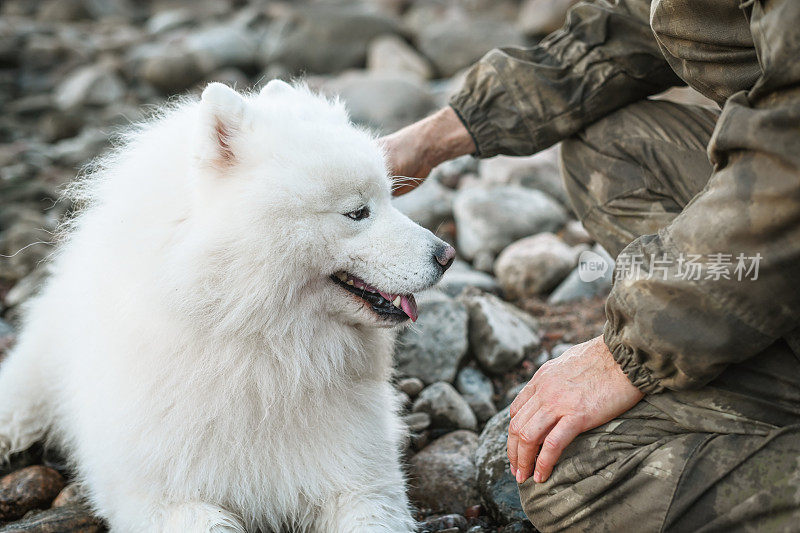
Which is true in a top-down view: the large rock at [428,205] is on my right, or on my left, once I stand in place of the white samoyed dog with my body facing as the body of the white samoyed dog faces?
on my left

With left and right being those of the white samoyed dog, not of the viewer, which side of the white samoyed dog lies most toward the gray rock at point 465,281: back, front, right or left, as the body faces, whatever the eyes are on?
left

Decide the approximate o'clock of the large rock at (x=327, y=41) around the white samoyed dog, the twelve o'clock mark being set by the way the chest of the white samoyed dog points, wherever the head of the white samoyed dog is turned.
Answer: The large rock is roughly at 8 o'clock from the white samoyed dog.

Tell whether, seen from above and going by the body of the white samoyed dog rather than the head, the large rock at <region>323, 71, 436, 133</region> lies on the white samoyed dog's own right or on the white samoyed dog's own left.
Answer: on the white samoyed dog's own left

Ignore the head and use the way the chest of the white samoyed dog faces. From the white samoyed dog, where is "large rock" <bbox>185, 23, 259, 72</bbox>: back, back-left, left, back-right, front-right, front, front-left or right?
back-left

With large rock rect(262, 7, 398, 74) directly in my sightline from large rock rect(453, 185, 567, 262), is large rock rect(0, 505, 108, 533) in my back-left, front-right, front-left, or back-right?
back-left

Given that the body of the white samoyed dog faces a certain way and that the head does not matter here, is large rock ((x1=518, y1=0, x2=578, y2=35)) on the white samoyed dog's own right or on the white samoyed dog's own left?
on the white samoyed dog's own left

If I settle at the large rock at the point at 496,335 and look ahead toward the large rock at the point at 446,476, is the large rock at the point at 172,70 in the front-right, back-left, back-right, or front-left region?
back-right

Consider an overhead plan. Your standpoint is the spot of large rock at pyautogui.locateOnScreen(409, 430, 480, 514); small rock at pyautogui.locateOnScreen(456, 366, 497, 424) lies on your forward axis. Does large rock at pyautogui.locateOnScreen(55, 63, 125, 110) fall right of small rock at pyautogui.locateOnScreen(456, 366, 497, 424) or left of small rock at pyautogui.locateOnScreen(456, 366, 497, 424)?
left
